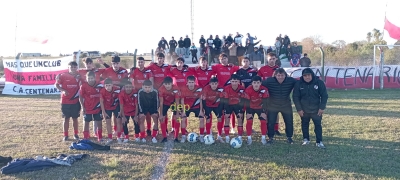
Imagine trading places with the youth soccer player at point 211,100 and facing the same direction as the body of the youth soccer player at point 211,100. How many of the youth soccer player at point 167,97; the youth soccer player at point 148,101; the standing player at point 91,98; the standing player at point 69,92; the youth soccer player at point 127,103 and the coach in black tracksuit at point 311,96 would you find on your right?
5

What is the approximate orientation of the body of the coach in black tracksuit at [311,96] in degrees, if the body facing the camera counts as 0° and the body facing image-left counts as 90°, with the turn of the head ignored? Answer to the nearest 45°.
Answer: approximately 0°

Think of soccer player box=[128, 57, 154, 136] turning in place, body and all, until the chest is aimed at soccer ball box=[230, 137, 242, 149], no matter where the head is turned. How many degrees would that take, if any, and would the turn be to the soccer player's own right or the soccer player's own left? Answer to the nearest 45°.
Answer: approximately 45° to the soccer player's own left

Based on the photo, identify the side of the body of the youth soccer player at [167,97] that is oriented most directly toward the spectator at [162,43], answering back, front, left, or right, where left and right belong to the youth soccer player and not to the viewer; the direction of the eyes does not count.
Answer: back

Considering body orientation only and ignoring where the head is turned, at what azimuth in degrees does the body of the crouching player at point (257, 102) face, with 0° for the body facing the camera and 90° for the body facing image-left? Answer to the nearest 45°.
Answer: approximately 0°
